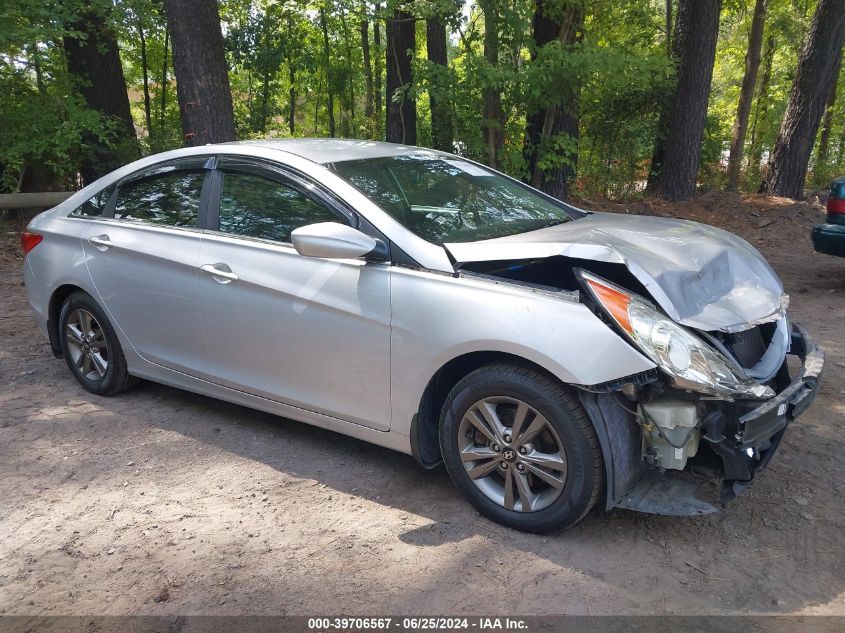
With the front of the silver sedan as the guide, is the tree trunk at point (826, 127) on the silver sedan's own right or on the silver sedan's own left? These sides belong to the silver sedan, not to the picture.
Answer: on the silver sedan's own left

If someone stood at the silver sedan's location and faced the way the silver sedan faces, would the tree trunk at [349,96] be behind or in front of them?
behind

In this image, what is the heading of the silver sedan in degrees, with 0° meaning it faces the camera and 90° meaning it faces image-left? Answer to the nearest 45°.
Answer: approximately 315°

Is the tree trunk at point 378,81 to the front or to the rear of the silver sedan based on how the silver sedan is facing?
to the rear

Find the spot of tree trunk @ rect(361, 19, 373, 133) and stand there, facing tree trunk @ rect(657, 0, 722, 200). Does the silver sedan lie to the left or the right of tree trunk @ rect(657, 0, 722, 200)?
right

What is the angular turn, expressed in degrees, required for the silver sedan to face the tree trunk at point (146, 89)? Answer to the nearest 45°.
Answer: approximately 180°

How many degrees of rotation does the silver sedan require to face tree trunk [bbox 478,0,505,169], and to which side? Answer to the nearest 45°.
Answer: approximately 135° to its left

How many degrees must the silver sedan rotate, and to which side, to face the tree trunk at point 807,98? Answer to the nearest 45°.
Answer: approximately 90° to its left

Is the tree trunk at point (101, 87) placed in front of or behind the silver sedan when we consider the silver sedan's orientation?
behind

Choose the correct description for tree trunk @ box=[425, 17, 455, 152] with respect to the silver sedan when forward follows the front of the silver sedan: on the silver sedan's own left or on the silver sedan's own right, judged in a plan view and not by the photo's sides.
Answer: on the silver sedan's own left

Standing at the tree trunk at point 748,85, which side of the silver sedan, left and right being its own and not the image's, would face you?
left
